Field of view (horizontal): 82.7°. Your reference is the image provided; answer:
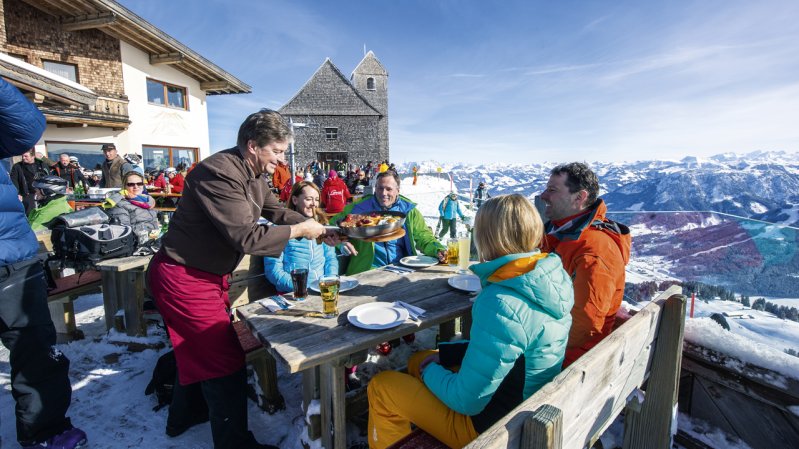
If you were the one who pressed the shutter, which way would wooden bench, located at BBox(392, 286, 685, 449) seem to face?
facing away from the viewer and to the left of the viewer

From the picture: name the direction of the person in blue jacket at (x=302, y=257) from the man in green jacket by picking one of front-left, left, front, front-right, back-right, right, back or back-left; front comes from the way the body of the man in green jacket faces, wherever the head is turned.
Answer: front-right

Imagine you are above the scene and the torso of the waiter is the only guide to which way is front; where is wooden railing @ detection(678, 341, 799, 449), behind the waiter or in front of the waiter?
in front

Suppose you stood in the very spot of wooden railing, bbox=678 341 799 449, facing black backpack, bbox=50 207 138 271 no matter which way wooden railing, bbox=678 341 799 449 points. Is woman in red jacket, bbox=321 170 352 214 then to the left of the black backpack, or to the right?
right

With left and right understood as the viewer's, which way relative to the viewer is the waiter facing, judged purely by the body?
facing to the right of the viewer

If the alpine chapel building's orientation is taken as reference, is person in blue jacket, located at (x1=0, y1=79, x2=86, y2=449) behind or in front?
in front

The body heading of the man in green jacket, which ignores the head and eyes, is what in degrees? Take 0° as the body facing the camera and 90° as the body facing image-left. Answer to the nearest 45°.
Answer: approximately 0°

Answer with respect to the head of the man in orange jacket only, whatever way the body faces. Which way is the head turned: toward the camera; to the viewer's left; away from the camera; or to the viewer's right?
to the viewer's left

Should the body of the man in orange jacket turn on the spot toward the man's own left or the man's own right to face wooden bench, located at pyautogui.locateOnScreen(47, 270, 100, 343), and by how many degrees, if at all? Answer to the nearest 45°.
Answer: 0° — they already face it

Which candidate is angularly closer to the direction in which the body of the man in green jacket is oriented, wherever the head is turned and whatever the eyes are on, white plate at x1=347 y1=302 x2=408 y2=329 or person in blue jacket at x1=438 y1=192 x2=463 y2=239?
the white plate
